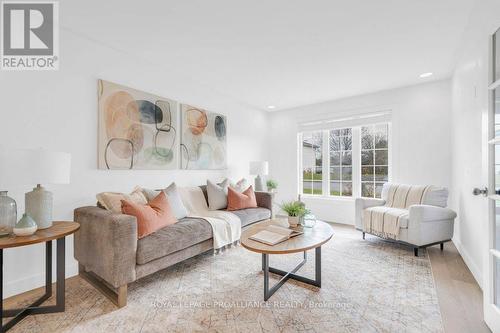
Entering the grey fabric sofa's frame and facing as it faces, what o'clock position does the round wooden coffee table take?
The round wooden coffee table is roughly at 11 o'clock from the grey fabric sofa.

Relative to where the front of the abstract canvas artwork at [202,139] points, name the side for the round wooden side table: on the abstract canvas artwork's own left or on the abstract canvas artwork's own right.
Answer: on the abstract canvas artwork's own right

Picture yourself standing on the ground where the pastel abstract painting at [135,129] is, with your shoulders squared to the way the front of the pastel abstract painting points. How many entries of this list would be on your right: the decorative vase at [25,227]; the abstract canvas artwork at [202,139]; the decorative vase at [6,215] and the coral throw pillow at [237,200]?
2

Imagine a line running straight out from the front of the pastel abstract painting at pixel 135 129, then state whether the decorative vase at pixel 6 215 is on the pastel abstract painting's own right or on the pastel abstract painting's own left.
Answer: on the pastel abstract painting's own right

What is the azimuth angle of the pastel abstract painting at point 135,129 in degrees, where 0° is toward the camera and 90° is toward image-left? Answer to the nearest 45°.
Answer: approximately 315°

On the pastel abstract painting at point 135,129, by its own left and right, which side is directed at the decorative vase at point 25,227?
right

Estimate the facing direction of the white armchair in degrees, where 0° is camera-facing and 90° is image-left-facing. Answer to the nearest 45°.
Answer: approximately 45°
